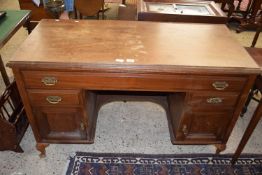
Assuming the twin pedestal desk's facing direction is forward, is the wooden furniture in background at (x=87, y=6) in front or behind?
behind

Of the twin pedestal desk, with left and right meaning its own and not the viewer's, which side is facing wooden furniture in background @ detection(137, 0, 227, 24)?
back

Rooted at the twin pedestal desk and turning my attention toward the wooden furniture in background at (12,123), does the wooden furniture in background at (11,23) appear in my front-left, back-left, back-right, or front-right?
front-right

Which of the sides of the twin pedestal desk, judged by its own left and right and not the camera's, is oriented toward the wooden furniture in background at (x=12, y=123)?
right

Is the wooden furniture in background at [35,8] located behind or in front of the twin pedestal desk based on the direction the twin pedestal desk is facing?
behind

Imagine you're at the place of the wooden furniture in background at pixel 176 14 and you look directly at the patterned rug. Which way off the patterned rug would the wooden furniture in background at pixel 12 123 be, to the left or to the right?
right

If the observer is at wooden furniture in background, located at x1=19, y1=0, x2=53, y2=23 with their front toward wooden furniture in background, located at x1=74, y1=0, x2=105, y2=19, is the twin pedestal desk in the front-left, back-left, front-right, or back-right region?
front-right

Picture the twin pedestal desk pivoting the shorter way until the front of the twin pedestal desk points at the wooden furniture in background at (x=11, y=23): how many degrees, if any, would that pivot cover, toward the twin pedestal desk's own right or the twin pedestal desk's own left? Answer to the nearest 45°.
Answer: approximately 135° to the twin pedestal desk's own right

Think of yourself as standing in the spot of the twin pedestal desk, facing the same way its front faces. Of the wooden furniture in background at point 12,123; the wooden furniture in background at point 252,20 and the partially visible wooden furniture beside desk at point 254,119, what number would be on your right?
1

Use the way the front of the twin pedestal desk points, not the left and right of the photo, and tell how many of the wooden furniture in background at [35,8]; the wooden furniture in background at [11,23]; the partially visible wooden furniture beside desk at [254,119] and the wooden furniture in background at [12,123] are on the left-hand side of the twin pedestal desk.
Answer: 1

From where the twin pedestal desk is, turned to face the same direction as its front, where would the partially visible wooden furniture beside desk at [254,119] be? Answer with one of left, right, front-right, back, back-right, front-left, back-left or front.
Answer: left

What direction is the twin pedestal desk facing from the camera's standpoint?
toward the camera
